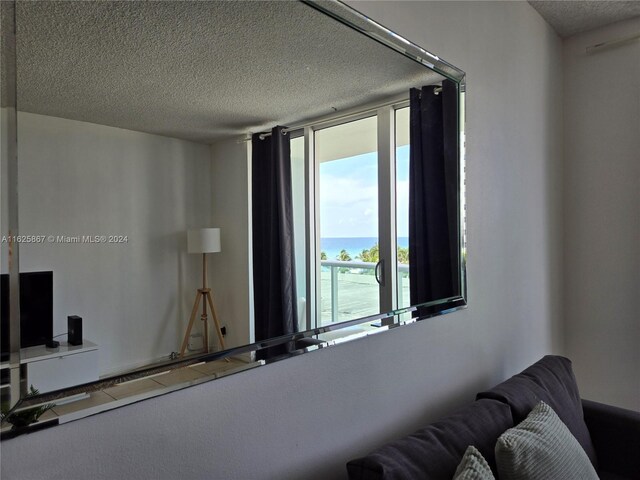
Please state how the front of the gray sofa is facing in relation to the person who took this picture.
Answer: facing the viewer and to the right of the viewer

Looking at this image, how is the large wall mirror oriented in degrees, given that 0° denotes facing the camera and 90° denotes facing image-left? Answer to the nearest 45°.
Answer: approximately 315°

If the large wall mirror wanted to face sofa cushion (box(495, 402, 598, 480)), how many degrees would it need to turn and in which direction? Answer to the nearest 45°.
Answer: approximately 45° to its left

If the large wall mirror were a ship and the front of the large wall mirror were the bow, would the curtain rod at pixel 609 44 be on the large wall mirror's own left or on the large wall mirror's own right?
on the large wall mirror's own left

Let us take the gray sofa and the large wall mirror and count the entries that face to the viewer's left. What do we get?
0

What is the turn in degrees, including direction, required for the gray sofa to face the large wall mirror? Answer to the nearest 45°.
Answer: approximately 90° to its right
